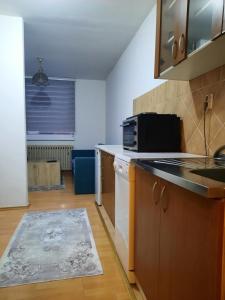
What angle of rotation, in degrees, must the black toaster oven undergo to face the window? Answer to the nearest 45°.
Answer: approximately 45° to its right

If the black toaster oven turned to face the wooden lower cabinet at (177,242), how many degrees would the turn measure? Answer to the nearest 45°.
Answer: approximately 90° to its left

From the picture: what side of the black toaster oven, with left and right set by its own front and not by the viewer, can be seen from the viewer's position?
left

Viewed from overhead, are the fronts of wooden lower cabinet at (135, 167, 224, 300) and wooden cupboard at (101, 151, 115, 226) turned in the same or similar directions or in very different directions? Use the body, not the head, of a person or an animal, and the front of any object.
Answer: same or similar directions

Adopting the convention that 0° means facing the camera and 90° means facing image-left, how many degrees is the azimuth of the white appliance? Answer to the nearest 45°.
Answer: approximately 90°

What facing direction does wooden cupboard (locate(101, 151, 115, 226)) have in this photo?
to the viewer's left

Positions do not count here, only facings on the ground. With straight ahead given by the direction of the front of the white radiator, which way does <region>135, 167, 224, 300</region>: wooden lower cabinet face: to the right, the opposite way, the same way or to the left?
to the right

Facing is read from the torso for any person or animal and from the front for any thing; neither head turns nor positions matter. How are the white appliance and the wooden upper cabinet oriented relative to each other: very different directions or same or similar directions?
same or similar directions

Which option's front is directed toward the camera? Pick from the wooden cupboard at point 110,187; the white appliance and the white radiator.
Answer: the white radiator

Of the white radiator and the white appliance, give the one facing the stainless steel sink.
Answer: the white radiator

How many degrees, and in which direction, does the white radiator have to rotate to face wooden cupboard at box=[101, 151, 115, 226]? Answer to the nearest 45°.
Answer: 0° — it already faces it

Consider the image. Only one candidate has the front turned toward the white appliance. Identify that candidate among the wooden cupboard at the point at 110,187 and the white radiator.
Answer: the white radiator

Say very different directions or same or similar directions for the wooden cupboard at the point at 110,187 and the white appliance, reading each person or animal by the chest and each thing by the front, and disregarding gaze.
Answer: same or similar directions

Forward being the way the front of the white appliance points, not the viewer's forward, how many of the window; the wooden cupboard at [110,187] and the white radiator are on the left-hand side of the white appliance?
0

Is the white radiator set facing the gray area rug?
yes

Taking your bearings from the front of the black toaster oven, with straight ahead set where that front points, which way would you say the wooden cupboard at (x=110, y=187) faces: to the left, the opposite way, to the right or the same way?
the same way

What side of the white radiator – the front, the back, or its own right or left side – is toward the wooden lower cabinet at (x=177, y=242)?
front

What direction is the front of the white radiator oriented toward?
toward the camera
